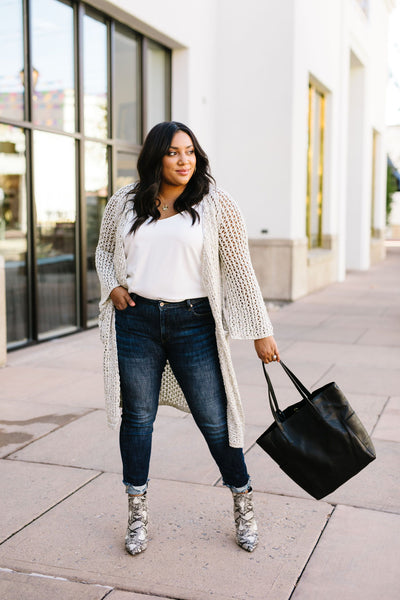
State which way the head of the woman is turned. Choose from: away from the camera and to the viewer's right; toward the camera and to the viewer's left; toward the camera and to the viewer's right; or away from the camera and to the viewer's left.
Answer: toward the camera and to the viewer's right

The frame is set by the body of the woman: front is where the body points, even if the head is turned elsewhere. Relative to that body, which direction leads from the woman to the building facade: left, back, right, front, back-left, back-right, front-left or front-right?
back

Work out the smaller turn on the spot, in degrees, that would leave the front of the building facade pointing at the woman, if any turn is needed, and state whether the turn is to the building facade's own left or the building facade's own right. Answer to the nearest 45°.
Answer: approximately 45° to the building facade's own right

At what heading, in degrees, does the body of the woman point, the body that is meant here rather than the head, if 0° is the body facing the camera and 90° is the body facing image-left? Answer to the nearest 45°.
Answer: approximately 0°
